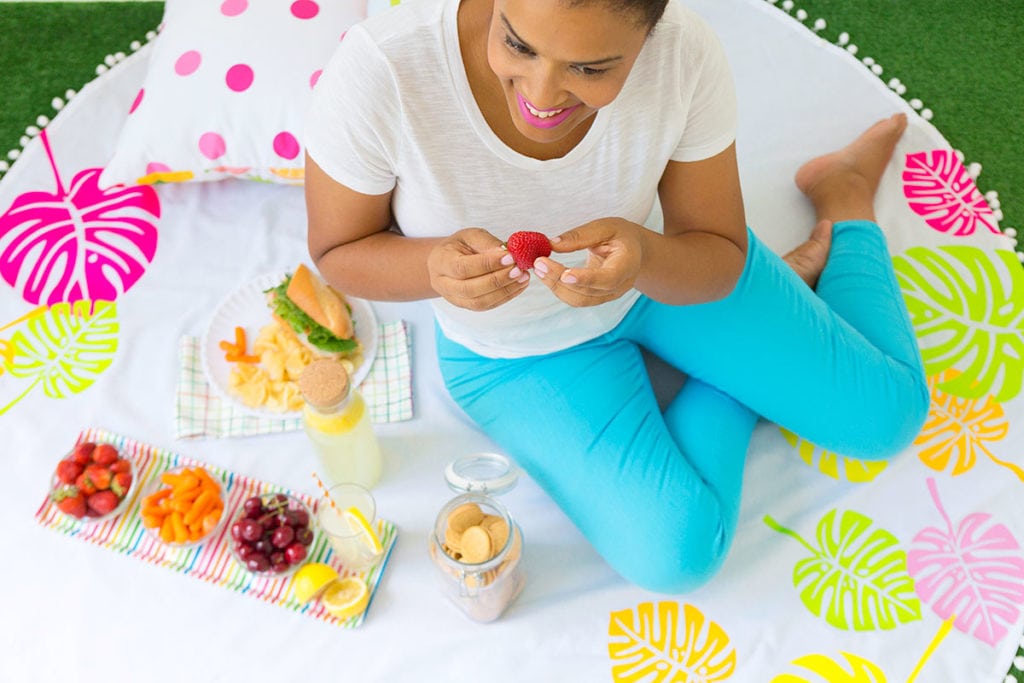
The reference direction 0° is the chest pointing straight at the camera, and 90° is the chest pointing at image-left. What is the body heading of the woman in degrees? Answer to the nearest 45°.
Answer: approximately 0°

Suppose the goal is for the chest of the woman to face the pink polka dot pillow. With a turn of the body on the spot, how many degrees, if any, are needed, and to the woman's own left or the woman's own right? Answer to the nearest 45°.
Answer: approximately 90° to the woman's own right
